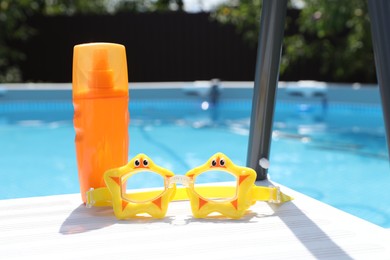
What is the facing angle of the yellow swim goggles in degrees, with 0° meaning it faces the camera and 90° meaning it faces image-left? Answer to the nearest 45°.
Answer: approximately 0°

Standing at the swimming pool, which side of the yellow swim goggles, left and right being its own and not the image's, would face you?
back
